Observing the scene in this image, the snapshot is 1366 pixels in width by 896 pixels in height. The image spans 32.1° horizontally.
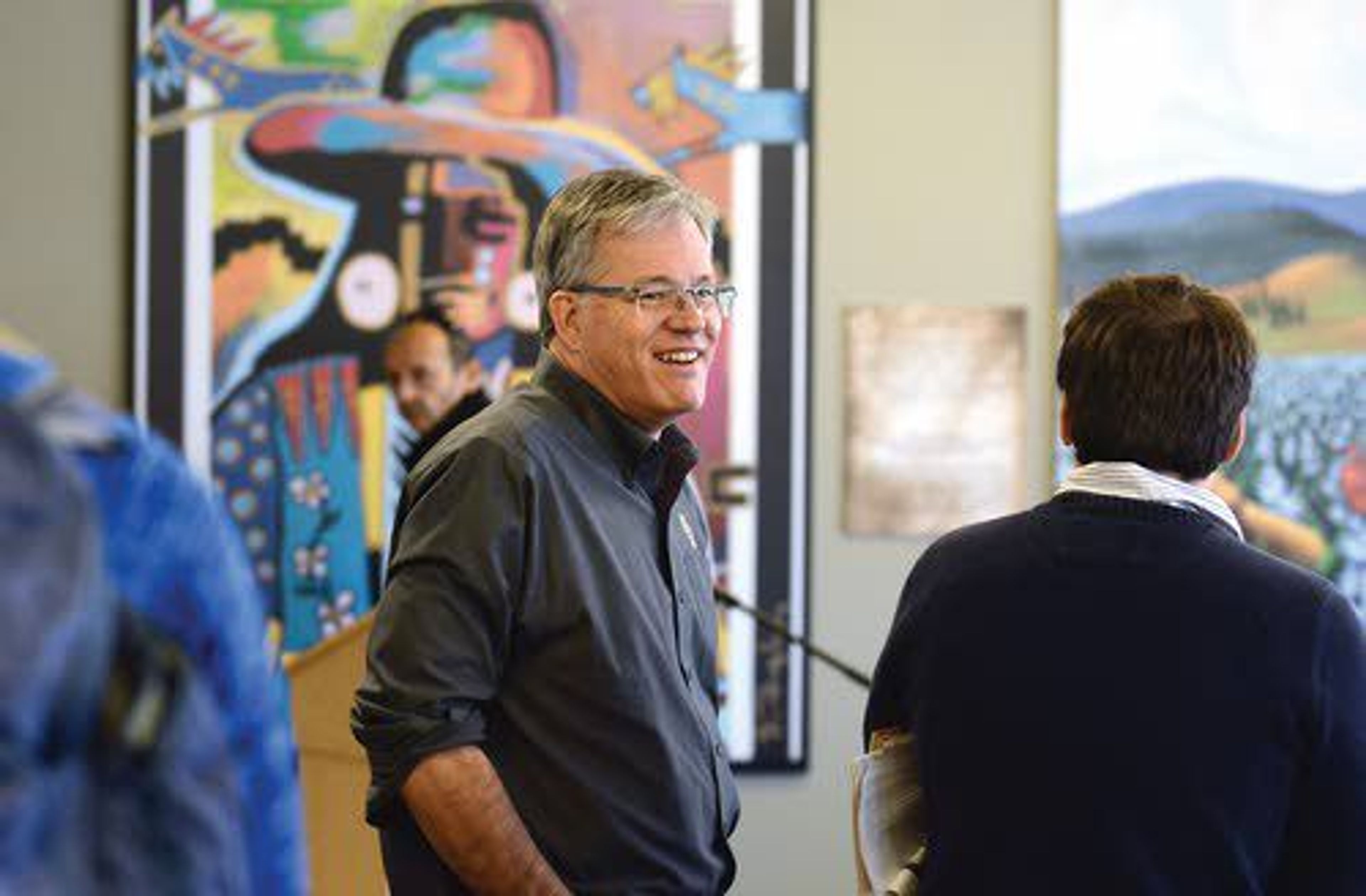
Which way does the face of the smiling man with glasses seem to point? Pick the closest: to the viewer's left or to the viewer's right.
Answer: to the viewer's right

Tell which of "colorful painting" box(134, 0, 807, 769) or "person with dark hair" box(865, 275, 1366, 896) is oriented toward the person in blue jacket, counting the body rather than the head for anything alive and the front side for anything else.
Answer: the colorful painting

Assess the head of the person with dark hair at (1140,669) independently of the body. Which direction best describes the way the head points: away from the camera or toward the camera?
away from the camera

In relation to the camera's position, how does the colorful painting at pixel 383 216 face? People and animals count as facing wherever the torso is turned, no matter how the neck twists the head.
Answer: facing the viewer

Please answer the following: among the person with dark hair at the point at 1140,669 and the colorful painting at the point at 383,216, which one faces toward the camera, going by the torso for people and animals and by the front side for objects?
the colorful painting

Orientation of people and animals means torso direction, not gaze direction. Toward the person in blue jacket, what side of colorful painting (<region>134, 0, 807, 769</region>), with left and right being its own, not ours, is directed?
front

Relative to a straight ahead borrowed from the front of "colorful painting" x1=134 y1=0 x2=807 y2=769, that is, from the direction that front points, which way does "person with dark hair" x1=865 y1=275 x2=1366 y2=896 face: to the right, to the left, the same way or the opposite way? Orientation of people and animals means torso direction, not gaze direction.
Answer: the opposite way

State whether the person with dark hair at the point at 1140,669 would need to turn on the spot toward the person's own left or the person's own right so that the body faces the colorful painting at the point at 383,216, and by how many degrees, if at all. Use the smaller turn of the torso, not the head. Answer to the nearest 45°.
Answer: approximately 45° to the person's own left

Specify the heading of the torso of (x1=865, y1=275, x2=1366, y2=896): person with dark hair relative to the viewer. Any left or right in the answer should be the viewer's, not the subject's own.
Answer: facing away from the viewer

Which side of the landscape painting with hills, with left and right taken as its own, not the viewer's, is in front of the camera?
front

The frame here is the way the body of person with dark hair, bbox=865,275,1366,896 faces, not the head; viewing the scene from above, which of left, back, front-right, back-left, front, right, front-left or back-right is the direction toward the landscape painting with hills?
front

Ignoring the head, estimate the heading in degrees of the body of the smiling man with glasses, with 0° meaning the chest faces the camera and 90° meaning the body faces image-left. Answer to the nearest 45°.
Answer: approximately 315°

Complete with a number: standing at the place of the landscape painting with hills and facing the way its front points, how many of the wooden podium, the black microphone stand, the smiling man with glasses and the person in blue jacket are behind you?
0

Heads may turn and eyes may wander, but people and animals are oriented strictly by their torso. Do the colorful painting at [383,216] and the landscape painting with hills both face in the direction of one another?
no

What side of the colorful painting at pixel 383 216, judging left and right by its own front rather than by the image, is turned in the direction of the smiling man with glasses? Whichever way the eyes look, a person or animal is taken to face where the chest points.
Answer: front

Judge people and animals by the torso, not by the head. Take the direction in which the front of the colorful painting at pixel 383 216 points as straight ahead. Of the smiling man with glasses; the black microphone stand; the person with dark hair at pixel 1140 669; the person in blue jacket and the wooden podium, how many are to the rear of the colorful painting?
0
